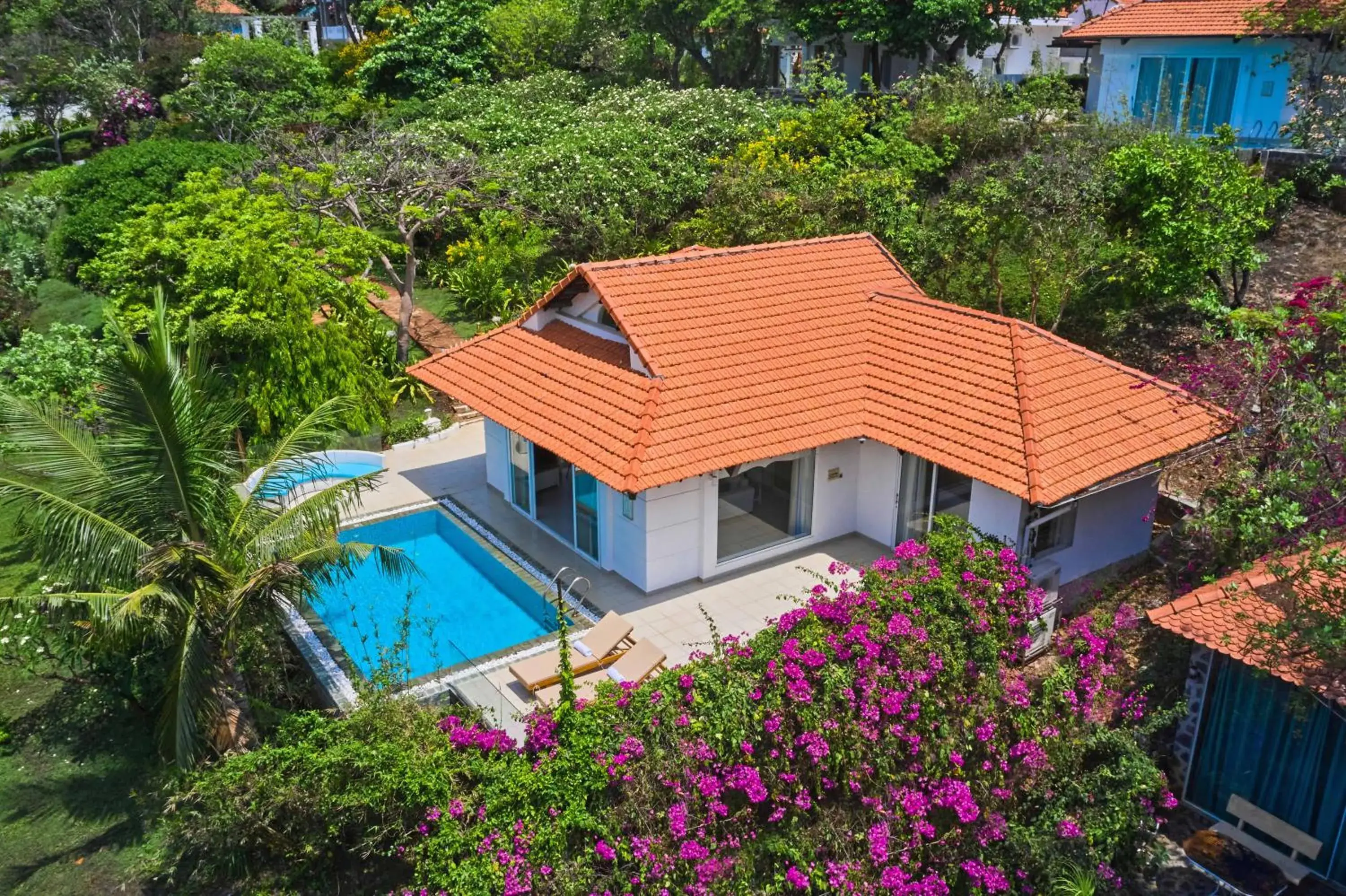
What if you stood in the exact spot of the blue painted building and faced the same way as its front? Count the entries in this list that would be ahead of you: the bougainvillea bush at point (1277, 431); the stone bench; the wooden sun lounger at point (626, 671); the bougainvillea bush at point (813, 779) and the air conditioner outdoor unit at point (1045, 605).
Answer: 5

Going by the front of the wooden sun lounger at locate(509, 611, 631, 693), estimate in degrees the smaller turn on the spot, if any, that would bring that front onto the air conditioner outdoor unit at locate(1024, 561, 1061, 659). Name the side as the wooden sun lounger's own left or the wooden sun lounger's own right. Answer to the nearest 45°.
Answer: approximately 135° to the wooden sun lounger's own left

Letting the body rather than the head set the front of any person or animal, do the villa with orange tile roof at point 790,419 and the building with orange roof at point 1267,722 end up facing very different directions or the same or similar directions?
same or similar directions

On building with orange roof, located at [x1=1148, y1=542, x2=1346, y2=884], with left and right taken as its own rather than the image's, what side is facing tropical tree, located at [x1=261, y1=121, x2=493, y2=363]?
right

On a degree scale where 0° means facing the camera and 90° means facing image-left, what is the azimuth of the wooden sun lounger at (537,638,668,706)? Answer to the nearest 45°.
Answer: approximately 45°

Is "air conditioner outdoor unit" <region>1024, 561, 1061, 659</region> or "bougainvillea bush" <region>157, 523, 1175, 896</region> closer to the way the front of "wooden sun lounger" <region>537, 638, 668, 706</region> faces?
the bougainvillea bush

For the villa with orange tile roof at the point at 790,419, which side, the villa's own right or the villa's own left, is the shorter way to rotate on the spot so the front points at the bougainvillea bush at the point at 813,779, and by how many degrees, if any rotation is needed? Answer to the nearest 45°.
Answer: approximately 45° to the villa's own left

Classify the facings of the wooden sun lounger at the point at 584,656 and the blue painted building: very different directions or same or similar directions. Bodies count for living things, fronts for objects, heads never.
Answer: same or similar directions

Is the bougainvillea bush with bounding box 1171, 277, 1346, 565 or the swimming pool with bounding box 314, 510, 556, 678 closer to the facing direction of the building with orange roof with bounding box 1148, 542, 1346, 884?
the swimming pool

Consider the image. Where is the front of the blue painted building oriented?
toward the camera

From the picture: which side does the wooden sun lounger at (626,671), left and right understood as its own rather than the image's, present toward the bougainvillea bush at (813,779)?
left

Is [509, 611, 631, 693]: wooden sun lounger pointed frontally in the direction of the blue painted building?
no

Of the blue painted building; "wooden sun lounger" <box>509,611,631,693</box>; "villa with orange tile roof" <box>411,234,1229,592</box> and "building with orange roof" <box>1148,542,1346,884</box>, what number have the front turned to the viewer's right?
0

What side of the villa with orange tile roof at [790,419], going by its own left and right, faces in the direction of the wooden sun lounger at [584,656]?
front

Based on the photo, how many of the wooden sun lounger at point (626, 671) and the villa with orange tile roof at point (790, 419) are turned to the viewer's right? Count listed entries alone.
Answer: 0

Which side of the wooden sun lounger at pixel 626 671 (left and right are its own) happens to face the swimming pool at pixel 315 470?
right

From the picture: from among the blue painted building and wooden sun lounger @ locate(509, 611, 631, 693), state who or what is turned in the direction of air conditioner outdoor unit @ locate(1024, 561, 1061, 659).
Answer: the blue painted building

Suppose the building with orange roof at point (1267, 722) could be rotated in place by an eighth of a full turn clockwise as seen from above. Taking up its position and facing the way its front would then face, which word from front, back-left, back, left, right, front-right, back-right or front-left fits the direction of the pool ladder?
front

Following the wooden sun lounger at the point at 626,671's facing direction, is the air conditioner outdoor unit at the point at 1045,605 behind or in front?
behind
